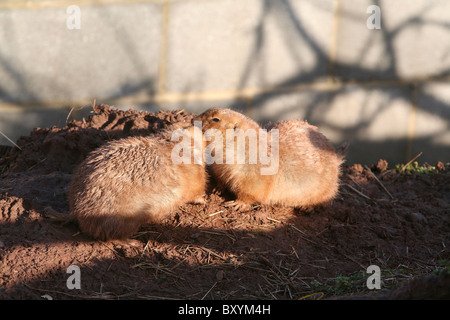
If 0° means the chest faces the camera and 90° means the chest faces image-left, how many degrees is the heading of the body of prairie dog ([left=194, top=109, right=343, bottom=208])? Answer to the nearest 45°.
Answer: approximately 90°
